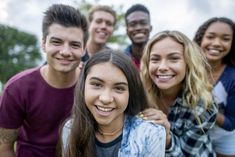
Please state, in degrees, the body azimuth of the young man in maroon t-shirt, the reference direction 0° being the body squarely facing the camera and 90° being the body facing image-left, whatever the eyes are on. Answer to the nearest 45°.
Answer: approximately 315°
